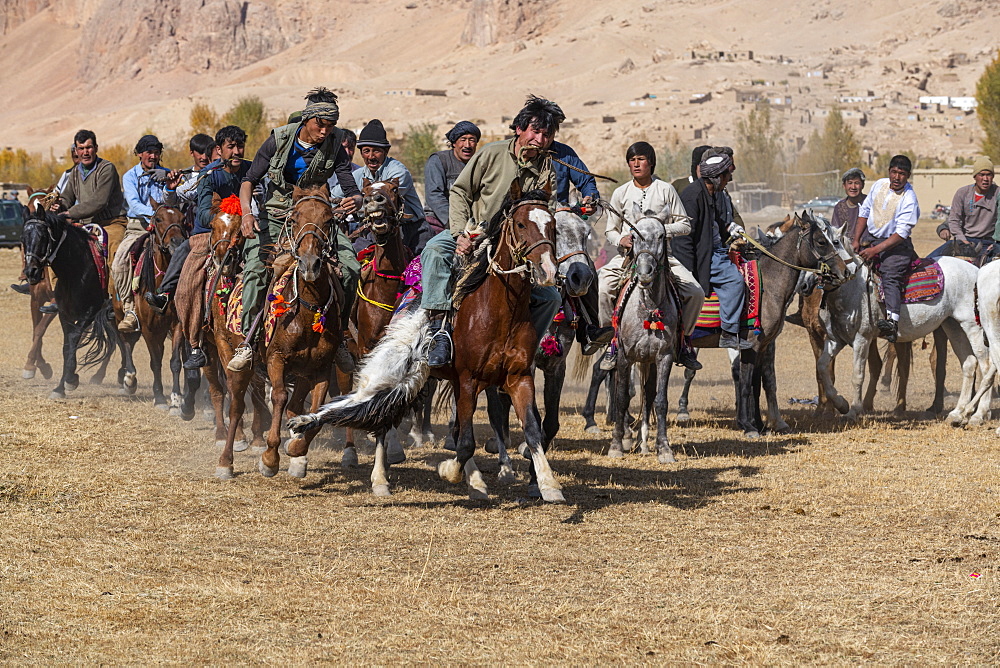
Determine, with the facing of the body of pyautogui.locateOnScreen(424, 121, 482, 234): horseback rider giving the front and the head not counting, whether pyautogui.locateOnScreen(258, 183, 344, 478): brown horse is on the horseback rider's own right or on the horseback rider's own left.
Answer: on the horseback rider's own right

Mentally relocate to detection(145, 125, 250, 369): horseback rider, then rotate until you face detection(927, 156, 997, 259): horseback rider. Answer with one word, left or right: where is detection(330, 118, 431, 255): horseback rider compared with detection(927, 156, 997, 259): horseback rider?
right

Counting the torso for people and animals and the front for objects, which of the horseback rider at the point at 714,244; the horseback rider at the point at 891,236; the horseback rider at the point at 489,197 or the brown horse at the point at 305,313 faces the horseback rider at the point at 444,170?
the horseback rider at the point at 891,236

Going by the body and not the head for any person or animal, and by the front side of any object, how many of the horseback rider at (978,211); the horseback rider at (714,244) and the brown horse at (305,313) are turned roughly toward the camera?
2

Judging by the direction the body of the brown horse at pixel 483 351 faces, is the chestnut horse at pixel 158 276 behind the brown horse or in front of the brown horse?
behind

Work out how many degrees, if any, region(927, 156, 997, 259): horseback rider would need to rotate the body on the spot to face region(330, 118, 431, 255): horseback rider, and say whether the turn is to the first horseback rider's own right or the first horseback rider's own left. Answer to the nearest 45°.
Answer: approximately 45° to the first horseback rider's own right

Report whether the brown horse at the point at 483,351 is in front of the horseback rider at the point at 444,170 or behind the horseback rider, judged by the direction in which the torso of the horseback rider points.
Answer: in front

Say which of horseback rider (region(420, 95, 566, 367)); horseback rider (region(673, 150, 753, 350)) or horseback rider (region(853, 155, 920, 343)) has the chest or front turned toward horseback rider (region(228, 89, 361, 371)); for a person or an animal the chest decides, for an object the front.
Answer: horseback rider (region(853, 155, 920, 343))

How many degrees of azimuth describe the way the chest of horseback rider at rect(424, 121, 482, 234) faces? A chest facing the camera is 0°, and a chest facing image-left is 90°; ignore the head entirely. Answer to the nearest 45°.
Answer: approximately 315°

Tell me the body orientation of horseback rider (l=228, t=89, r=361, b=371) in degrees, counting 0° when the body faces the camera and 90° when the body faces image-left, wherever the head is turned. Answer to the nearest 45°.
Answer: approximately 0°

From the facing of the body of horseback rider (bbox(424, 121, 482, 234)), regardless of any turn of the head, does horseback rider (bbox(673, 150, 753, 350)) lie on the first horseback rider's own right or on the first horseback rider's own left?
on the first horseback rider's own left
